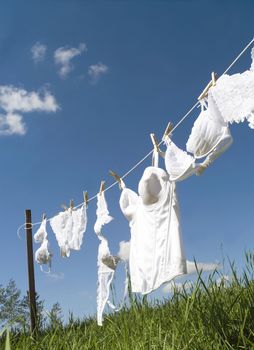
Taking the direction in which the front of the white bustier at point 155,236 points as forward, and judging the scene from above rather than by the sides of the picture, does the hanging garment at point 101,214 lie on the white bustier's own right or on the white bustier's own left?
on the white bustier's own right

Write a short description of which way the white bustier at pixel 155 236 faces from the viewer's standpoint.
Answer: facing the viewer and to the left of the viewer

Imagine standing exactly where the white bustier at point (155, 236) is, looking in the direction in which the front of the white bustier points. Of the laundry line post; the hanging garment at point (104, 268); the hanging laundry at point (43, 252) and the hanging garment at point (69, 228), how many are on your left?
0

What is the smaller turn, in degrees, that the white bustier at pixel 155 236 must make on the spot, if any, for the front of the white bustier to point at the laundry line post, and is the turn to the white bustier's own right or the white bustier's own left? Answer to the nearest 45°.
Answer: approximately 90° to the white bustier's own right

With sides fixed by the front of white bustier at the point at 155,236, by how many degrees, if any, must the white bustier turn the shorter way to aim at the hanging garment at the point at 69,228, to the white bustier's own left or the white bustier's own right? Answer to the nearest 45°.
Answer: approximately 90° to the white bustier's own right

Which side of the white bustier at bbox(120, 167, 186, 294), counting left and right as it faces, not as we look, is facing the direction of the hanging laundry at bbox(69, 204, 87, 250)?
right

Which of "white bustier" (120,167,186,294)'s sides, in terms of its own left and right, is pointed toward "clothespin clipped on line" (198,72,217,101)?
left

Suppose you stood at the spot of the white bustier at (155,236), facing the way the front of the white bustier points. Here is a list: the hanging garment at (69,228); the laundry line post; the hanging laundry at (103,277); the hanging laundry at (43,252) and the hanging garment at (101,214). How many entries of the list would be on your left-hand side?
0

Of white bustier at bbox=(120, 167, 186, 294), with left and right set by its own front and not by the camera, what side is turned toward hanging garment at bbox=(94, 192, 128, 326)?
right
